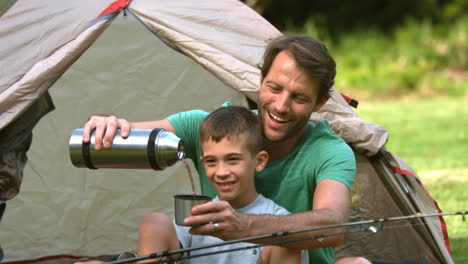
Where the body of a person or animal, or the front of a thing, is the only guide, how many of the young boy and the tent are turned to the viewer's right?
0

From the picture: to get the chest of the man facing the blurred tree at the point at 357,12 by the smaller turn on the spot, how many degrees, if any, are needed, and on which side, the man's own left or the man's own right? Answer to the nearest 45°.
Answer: approximately 135° to the man's own right

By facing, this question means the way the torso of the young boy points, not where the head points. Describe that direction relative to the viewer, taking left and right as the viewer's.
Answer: facing the viewer and to the left of the viewer

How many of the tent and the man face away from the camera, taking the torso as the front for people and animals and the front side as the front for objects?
0

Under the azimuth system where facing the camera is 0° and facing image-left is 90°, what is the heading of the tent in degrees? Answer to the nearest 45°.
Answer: approximately 0°

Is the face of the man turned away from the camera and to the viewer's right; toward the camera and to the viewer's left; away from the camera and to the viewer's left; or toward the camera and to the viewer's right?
toward the camera and to the viewer's left

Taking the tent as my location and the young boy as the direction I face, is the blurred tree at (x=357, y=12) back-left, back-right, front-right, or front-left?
back-left

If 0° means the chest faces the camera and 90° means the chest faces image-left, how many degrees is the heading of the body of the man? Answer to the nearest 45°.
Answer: approximately 45°

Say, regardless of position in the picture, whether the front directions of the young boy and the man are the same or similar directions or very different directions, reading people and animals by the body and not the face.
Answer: same or similar directions

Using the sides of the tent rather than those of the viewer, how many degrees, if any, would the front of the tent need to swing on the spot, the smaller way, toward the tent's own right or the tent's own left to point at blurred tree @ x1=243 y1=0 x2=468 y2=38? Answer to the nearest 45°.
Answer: approximately 180°
